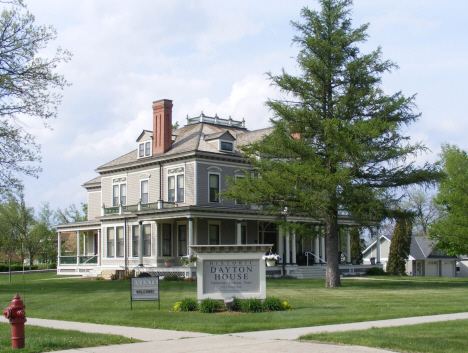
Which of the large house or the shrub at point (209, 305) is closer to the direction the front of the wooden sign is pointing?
the shrub

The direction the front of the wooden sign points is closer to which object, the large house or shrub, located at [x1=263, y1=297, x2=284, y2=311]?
the shrub

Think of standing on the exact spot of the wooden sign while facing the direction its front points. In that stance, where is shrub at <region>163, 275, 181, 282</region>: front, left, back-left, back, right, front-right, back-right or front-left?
back

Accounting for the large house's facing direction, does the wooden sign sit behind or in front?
in front

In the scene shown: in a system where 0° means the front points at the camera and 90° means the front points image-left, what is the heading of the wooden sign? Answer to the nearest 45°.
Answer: approximately 0°

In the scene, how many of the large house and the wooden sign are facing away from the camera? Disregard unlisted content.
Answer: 0

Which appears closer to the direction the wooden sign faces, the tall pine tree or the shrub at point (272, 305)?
the shrub

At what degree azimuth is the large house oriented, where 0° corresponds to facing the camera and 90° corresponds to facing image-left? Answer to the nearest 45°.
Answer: approximately 315°

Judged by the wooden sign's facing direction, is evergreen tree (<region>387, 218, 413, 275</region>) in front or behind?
behind
